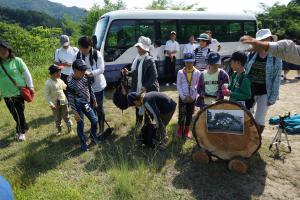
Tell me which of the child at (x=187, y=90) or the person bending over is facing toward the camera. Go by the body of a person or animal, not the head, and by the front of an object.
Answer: the child

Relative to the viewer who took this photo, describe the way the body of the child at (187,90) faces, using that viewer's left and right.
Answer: facing the viewer

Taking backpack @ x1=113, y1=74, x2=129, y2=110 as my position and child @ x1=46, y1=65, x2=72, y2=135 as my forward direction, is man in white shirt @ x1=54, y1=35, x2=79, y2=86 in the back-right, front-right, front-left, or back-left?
front-right

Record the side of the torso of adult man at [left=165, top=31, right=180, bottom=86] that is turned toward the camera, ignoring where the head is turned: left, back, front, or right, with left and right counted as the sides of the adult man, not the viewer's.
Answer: front

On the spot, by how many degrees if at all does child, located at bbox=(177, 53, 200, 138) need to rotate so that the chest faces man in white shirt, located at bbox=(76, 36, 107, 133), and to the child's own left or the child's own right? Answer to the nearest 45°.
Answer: approximately 90° to the child's own right

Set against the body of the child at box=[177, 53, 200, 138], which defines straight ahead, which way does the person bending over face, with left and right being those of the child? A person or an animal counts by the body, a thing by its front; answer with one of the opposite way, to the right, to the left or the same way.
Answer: to the right

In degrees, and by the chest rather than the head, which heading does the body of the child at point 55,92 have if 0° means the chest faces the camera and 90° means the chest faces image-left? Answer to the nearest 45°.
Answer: approximately 315°

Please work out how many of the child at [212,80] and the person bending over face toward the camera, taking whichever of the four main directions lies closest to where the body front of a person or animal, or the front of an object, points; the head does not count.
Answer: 1

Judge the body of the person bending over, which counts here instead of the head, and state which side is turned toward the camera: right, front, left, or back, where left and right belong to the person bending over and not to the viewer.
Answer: left

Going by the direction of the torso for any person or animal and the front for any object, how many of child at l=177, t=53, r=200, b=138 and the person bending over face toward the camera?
1

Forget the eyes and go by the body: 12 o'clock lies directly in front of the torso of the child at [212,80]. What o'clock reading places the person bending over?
The person bending over is roughly at 2 o'clock from the child.

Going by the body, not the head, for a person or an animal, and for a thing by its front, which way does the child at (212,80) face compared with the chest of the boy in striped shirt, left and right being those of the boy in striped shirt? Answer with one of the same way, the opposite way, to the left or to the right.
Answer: the same way

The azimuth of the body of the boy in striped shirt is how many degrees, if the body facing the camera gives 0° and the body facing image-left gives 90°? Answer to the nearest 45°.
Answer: approximately 315°

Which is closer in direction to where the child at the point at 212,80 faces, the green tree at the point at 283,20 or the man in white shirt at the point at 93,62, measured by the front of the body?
the man in white shirt

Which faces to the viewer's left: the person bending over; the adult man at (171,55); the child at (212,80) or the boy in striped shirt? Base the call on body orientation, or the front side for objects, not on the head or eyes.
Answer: the person bending over

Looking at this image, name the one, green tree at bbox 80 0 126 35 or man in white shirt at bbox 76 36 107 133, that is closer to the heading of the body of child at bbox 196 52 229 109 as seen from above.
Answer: the man in white shirt

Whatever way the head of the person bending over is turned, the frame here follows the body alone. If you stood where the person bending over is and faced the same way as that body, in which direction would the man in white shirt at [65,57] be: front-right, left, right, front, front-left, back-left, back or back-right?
front-right

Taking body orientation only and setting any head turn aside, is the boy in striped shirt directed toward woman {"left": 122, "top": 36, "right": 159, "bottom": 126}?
no

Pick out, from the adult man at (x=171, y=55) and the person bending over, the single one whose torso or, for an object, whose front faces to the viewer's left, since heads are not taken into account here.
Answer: the person bending over

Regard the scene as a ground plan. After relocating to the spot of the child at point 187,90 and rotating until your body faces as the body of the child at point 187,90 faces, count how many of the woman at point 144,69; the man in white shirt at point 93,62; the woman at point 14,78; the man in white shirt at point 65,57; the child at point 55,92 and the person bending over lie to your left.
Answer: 0
